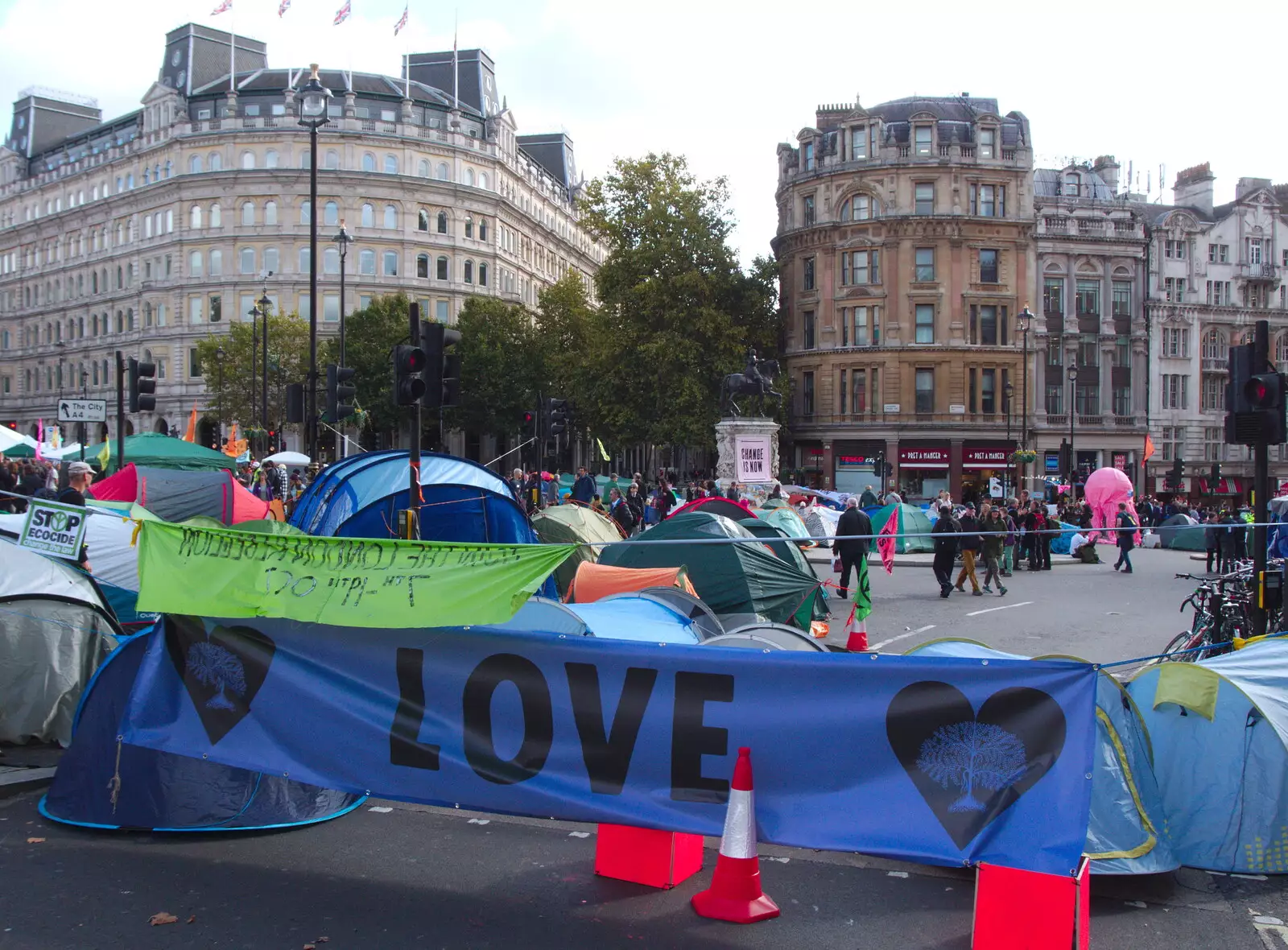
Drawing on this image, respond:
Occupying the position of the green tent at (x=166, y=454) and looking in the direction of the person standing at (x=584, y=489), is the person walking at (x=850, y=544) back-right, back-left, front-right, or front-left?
front-right

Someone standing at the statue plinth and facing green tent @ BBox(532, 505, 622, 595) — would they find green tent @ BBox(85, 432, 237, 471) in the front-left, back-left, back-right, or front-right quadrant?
front-right

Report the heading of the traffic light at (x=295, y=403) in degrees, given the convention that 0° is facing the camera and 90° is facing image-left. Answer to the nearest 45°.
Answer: approximately 180°

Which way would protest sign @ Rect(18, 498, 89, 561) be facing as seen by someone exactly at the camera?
facing the viewer
